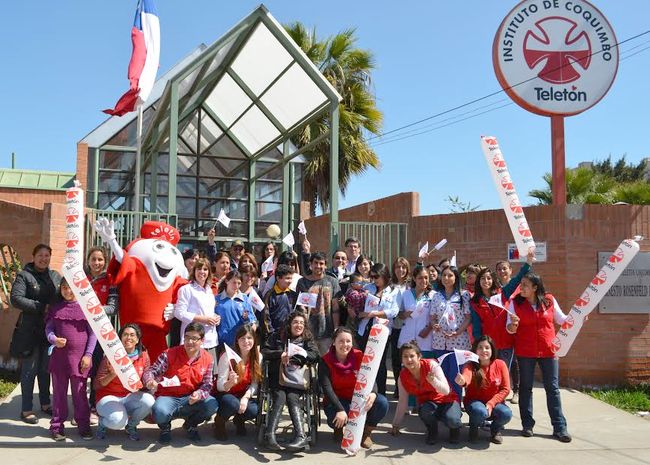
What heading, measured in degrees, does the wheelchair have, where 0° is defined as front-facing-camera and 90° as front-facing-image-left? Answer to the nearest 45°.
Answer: approximately 0°

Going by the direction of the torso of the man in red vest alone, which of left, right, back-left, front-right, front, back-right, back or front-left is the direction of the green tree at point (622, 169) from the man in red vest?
back-left

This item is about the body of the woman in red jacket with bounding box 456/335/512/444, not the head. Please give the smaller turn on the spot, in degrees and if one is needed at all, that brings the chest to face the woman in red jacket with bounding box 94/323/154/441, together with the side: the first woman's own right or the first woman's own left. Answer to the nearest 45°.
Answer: approximately 90° to the first woman's own right

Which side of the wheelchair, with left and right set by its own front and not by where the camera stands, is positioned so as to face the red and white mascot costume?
right

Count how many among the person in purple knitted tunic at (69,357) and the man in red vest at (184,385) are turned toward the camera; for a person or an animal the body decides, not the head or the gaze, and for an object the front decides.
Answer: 2

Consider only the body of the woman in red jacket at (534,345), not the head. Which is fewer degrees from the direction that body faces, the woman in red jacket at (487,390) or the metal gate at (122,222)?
the woman in red jacket

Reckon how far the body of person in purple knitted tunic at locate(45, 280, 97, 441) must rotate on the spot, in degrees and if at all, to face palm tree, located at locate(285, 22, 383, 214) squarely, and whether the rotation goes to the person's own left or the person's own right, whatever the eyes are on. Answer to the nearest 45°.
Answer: approximately 135° to the person's own left

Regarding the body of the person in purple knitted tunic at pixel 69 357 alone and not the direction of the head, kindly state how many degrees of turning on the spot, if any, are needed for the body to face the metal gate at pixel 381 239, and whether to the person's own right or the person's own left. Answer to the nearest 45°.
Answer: approximately 135° to the person's own left
